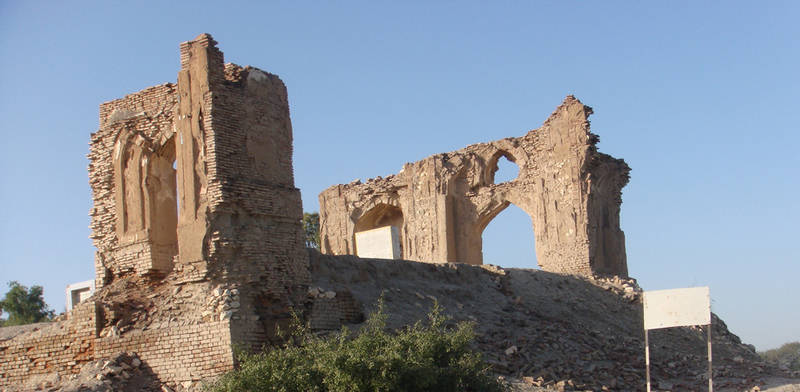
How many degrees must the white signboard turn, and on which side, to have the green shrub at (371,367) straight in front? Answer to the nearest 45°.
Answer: approximately 45° to its right

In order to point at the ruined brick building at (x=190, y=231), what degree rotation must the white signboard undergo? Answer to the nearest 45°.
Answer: approximately 90° to its right

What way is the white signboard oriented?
toward the camera

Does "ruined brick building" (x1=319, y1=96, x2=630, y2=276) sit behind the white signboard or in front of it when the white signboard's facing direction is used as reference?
behind
